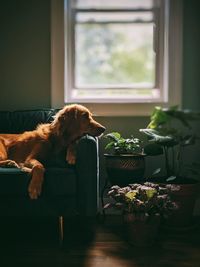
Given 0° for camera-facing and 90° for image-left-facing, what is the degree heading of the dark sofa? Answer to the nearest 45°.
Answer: approximately 0°

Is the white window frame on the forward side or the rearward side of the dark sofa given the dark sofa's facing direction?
on the rearward side

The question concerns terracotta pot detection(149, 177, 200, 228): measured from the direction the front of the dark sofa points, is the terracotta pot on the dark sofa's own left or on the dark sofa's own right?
on the dark sofa's own left
